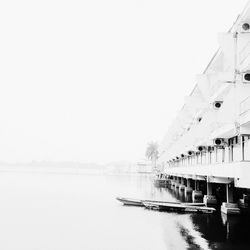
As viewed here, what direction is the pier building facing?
to the viewer's left

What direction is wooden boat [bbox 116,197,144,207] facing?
to the viewer's left

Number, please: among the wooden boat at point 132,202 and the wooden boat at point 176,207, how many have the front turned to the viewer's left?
2

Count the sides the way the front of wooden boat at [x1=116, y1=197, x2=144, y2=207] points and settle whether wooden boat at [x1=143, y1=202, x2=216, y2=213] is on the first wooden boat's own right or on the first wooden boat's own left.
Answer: on the first wooden boat's own left

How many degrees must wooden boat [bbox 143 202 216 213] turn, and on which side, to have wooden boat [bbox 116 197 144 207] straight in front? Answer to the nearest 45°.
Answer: approximately 45° to its right

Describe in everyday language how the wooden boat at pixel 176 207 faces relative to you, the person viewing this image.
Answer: facing to the left of the viewer
